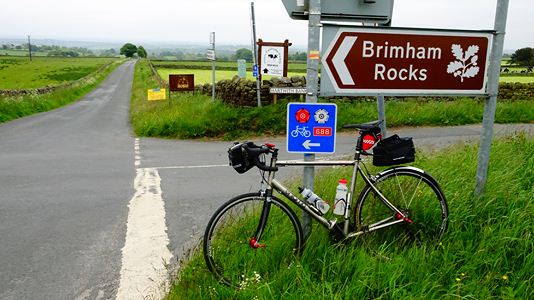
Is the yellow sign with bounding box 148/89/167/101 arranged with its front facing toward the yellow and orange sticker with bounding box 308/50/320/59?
yes

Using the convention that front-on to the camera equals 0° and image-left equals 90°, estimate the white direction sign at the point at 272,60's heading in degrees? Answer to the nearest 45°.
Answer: approximately 0°

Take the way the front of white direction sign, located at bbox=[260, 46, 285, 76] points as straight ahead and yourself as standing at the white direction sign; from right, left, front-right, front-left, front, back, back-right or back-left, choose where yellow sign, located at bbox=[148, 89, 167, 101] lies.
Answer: back-right

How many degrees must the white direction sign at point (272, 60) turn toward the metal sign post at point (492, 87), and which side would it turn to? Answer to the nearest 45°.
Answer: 0° — it already faces it

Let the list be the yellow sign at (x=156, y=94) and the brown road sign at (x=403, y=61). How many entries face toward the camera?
2

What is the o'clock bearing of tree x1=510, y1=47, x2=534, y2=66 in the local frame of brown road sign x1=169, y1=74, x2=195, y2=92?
The tree is roughly at 8 o'clock from the brown road sign.

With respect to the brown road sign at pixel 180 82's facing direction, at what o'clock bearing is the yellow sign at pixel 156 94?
The yellow sign is roughly at 3 o'clock from the brown road sign.

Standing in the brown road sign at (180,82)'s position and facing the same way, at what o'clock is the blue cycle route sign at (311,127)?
The blue cycle route sign is roughly at 12 o'clock from the brown road sign.

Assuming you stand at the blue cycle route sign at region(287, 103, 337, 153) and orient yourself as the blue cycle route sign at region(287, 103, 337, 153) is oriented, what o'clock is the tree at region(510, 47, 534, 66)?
The tree is roughly at 7 o'clock from the blue cycle route sign.

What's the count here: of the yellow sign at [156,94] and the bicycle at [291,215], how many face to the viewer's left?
1

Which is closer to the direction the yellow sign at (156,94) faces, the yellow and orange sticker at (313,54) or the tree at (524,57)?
the yellow and orange sticker

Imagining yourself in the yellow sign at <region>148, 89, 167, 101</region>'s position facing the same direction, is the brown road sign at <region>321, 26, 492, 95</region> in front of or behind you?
in front

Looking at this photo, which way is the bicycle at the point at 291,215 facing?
to the viewer's left
